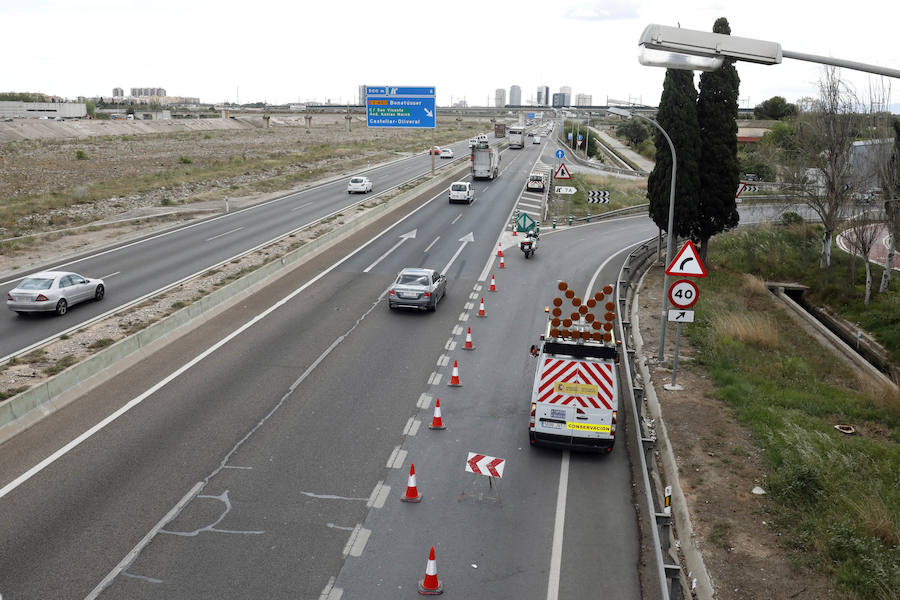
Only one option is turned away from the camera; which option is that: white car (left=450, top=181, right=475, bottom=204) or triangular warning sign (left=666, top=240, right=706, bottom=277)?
the white car

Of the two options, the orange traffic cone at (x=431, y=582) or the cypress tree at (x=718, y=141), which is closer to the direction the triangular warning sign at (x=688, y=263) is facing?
the orange traffic cone

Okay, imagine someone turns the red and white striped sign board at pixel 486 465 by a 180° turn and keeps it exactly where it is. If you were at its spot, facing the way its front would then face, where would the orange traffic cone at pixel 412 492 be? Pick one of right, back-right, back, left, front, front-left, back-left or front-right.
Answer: left

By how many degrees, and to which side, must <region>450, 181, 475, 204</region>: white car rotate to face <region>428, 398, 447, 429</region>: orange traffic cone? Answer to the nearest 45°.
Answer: approximately 180°

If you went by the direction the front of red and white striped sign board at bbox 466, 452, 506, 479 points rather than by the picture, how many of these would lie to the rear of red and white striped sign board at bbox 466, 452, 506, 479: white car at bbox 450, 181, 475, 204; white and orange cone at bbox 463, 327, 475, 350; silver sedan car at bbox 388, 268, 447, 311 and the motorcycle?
4

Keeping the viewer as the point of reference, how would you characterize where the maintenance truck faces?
facing away from the viewer

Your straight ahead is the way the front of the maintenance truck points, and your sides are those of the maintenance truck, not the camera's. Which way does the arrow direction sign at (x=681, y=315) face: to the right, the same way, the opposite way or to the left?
the opposite way

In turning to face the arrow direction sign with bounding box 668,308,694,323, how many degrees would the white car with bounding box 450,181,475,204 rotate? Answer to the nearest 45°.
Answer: approximately 180°

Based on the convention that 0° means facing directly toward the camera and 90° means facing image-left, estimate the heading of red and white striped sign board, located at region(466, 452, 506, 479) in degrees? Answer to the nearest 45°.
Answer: approximately 0°

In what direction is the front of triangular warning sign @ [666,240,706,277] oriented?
toward the camera

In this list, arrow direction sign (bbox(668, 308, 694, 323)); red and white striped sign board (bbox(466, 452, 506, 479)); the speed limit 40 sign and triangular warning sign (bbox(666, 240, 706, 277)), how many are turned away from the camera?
0

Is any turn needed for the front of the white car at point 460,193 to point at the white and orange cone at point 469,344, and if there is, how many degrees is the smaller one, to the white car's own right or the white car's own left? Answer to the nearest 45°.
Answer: approximately 180°

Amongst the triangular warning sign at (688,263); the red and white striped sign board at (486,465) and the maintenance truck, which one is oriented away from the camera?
the maintenance truck

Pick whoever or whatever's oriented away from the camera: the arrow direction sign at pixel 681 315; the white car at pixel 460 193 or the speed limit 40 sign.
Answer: the white car
